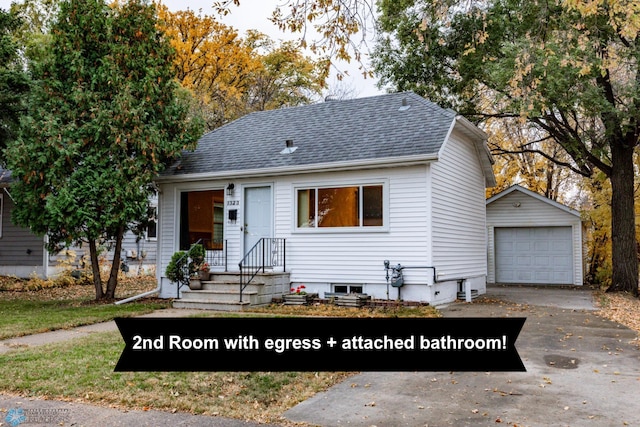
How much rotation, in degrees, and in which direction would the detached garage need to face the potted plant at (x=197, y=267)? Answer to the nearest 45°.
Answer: approximately 45° to its right

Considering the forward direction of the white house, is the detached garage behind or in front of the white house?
behind

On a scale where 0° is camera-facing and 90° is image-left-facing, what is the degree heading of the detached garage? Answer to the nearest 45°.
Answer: approximately 0°

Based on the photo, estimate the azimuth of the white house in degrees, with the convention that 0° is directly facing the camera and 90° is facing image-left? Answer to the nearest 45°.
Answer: approximately 45°

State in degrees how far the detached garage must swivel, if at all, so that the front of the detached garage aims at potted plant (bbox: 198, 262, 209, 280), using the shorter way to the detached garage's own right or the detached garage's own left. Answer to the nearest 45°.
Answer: approximately 45° to the detached garage's own right
